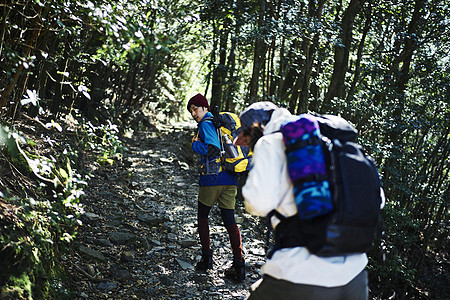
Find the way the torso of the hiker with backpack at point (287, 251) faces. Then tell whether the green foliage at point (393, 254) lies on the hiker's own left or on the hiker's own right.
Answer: on the hiker's own right

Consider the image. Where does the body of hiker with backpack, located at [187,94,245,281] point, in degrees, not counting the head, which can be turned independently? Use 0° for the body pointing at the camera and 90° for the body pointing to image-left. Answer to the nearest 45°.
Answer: approximately 90°

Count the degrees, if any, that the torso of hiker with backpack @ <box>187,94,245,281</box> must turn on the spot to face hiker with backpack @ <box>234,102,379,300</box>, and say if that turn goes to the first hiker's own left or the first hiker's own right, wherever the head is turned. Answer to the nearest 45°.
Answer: approximately 90° to the first hiker's own left

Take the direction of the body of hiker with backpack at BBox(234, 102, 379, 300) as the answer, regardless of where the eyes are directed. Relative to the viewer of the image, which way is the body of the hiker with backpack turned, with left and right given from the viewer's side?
facing away from the viewer and to the left of the viewer

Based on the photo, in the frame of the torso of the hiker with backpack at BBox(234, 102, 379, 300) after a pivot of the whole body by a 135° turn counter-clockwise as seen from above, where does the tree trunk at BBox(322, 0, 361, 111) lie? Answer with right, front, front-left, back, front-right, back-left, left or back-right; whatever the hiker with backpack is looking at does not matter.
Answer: back

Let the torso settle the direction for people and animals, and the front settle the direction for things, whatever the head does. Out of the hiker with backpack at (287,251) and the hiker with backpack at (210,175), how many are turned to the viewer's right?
0

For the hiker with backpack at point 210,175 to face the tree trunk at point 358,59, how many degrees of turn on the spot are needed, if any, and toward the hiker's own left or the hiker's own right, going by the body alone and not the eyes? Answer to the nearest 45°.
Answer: approximately 135° to the hiker's own right
